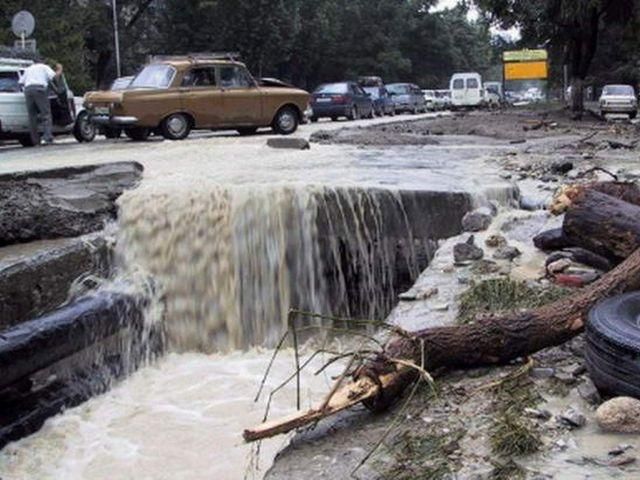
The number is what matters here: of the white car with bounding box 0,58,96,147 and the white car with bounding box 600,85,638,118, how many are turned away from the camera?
0

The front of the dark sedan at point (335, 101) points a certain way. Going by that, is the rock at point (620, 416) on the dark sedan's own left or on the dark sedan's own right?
on the dark sedan's own right

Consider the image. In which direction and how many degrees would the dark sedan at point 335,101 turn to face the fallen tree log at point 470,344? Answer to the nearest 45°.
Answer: approximately 135° to its right

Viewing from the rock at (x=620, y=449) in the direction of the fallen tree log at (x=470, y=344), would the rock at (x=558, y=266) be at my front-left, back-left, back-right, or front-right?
front-right

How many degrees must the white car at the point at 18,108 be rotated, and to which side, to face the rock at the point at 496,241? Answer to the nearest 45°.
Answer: approximately 90° to its right

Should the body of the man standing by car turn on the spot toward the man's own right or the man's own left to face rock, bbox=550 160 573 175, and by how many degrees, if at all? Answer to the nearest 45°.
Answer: approximately 135° to the man's own right

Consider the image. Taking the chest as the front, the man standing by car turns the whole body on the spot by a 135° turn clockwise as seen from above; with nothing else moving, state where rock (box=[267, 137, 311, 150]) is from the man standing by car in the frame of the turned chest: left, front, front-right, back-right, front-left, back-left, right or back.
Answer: front

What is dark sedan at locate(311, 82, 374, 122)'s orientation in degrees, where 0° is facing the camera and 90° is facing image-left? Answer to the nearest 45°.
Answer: approximately 225°

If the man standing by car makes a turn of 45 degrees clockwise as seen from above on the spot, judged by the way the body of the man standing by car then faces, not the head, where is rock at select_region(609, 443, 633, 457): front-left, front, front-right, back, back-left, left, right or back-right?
back-right

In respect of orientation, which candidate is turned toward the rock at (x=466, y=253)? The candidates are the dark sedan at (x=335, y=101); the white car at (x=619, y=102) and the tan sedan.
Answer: the white car

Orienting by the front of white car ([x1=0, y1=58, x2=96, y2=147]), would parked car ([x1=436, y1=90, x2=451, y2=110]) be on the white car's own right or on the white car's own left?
on the white car's own left

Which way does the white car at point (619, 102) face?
toward the camera

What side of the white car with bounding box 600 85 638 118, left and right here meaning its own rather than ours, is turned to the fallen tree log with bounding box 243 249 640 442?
front
